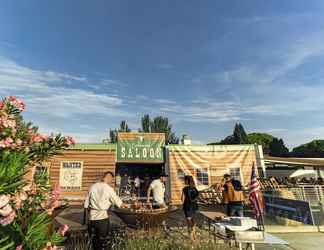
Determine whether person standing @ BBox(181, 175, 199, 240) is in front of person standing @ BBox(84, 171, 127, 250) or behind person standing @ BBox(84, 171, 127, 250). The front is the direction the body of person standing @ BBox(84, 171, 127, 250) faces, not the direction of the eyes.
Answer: in front

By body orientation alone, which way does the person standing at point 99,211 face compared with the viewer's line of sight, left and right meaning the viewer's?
facing away from the viewer and to the right of the viewer

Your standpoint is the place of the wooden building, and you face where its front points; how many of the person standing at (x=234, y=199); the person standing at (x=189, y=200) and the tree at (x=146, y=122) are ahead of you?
2

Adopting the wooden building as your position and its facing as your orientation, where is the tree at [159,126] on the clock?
The tree is roughly at 6 o'clock from the wooden building.

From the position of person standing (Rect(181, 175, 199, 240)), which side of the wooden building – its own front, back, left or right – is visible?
front

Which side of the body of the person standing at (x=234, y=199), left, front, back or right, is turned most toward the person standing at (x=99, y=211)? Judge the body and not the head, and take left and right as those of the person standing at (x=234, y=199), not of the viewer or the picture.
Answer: front

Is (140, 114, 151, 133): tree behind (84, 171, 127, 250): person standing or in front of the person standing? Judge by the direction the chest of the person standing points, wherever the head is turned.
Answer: in front

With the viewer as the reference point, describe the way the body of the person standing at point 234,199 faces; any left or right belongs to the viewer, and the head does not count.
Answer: facing the viewer and to the left of the viewer

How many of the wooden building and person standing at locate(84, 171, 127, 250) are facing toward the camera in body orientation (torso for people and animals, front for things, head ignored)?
1

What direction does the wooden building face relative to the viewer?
toward the camera

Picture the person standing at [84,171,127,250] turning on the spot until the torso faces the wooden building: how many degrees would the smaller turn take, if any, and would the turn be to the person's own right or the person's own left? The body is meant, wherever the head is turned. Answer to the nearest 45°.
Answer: approximately 45° to the person's own left
